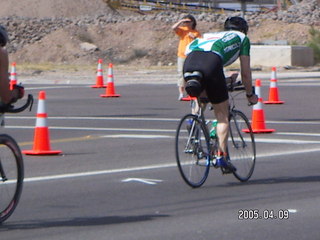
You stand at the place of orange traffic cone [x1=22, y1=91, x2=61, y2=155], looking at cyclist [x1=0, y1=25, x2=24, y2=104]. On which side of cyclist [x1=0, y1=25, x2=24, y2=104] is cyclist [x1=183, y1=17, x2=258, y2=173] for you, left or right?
left

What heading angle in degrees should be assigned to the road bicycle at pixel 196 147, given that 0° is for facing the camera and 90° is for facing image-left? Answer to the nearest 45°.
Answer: approximately 225°

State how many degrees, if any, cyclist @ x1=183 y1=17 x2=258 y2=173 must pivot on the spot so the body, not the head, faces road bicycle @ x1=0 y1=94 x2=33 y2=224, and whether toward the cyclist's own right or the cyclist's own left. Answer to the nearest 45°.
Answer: approximately 180°

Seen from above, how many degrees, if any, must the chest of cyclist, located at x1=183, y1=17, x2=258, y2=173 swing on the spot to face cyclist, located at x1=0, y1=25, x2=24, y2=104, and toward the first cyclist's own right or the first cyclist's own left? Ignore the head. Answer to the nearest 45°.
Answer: approximately 180°

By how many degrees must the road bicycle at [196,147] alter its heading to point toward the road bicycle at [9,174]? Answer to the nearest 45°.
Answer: approximately 180°

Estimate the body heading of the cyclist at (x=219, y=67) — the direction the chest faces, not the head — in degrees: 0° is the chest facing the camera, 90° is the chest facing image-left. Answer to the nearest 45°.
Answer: approximately 225°

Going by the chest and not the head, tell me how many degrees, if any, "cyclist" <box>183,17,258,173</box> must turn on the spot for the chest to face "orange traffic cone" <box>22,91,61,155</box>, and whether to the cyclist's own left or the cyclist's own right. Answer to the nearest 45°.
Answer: approximately 90° to the cyclist's own left
